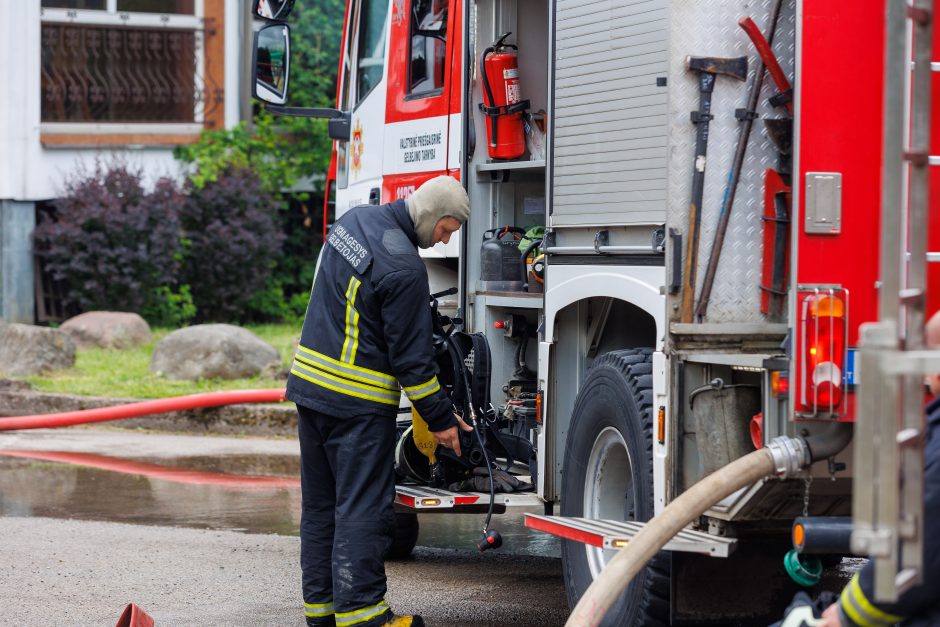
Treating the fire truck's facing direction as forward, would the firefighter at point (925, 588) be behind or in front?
behind

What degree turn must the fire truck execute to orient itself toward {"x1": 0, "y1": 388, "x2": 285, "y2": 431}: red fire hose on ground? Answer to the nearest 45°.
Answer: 0° — it already faces it

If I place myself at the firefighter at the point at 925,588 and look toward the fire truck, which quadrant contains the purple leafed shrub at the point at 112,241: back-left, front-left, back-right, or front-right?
front-left

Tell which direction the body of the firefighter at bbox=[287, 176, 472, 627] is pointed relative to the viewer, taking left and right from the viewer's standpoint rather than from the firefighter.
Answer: facing away from the viewer and to the right of the viewer

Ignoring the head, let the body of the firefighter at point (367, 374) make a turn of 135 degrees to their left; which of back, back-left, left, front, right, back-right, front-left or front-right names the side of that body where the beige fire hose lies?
back-left

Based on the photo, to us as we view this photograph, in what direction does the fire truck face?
facing away from the viewer and to the left of the viewer

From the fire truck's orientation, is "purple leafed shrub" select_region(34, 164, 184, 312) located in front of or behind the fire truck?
in front

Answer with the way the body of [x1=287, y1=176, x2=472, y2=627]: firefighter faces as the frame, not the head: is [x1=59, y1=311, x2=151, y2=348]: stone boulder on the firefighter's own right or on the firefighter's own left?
on the firefighter's own left

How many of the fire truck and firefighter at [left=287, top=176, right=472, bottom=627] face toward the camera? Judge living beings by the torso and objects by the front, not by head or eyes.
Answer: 0

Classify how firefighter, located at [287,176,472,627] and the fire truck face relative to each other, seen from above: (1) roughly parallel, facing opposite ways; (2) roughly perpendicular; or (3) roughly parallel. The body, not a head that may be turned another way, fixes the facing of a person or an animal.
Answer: roughly perpendicular

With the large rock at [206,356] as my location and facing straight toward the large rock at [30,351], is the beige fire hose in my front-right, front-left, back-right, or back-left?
back-left

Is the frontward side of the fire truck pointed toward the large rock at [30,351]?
yes

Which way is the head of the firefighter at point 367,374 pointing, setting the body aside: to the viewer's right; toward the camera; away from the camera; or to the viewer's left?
to the viewer's right
